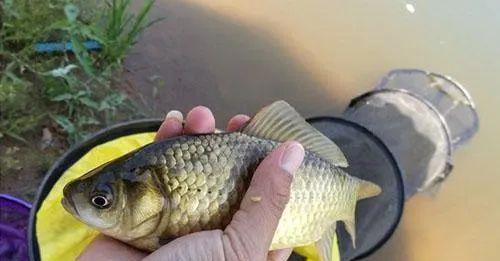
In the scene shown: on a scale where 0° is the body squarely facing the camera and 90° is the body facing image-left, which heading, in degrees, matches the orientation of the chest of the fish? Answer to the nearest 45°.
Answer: approximately 90°

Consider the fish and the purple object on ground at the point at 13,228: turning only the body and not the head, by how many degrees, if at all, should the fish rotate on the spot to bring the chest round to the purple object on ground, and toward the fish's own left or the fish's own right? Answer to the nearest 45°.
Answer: approximately 45° to the fish's own right
